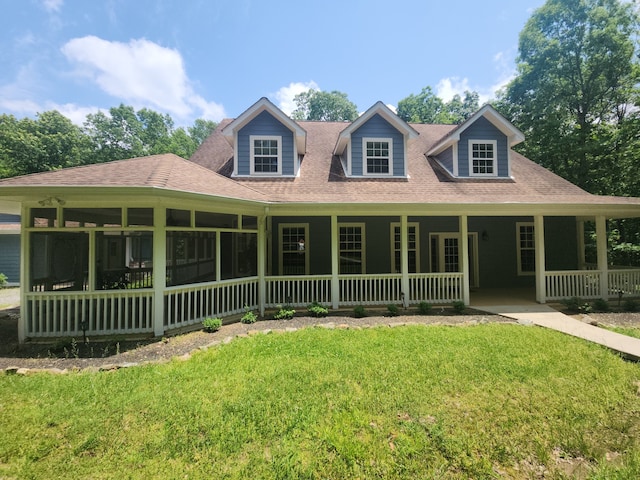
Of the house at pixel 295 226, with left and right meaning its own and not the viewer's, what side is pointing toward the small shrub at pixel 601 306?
left

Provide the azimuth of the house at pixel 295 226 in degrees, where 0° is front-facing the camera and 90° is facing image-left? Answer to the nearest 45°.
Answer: approximately 0°

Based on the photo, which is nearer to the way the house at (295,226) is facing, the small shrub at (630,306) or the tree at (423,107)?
the small shrub

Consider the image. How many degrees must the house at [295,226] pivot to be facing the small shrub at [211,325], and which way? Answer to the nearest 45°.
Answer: approximately 45° to its right

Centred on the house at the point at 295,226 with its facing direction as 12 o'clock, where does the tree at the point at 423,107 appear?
The tree is roughly at 7 o'clock from the house.

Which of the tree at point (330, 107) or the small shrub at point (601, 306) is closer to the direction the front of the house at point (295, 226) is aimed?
the small shrub

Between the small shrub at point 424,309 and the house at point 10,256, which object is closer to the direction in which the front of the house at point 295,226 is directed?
the small shrub

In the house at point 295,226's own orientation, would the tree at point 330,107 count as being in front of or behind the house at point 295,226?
behind
